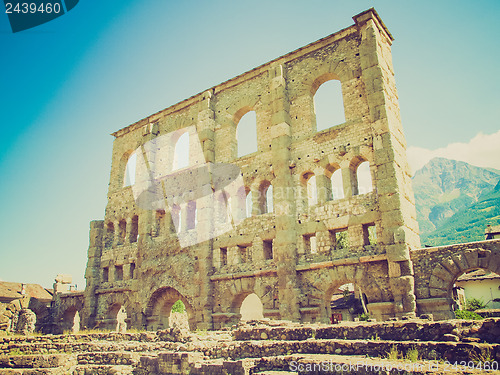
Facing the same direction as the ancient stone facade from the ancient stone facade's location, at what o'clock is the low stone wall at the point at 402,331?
The low stone wall is roughly at 10 o'clock from the ancient stone facade.

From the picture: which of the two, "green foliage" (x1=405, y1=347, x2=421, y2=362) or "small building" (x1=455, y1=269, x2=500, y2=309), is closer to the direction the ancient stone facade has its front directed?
the green foliage

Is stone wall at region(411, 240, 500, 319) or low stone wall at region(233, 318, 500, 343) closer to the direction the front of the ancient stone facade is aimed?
the low stone wall

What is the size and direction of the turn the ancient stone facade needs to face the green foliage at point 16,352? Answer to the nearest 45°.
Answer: approximately 45° to its right

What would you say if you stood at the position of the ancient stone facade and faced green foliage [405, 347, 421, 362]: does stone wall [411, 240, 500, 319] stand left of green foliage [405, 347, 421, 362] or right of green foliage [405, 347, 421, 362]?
left

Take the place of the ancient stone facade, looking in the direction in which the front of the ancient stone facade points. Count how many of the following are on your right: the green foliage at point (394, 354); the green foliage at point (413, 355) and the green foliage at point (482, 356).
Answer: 0

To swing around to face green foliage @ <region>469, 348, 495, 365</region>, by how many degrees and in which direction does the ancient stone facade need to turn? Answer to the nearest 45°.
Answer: approximately 45° to its left

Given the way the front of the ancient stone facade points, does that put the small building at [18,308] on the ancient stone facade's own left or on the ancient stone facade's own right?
on the ancient stone facade's own right

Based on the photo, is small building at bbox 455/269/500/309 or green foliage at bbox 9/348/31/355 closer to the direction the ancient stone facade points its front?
the green foliage

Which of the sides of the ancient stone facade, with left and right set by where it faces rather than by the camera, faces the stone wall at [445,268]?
left

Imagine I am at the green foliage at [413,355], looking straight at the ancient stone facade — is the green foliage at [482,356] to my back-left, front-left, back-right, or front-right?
back-right

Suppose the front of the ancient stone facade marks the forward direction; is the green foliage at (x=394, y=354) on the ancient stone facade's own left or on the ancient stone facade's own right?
on the ancient stone facade's own left
